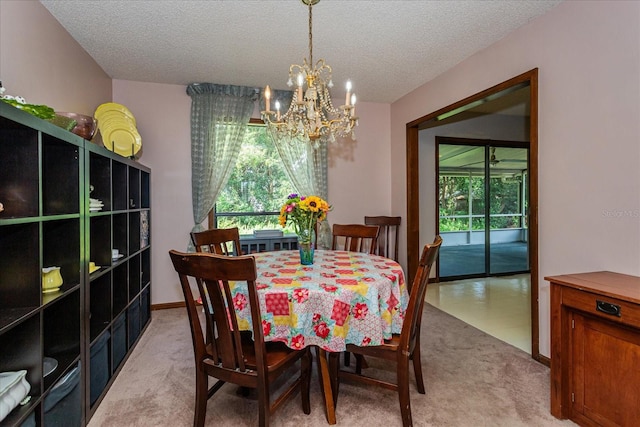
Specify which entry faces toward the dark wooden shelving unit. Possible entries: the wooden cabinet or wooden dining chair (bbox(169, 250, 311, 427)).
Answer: the wooden cabinet

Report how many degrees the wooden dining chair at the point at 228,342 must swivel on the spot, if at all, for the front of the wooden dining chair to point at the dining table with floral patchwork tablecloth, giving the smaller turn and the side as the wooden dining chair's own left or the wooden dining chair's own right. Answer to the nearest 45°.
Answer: approximately 45° to the wooden dining chair's own right

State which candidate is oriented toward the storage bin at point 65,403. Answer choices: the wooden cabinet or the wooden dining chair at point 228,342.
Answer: the wooden cabinet

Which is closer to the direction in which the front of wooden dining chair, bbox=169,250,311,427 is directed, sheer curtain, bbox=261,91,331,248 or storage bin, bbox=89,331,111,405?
the sheer curtain

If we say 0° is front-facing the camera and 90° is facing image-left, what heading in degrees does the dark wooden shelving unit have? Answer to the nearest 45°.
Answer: approximately 315°

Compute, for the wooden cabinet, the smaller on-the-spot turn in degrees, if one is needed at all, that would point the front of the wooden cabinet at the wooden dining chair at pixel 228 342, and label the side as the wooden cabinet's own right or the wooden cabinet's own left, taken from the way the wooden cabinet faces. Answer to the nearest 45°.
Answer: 0° — it already faces it

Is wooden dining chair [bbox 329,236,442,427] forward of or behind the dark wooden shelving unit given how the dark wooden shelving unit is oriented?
forward

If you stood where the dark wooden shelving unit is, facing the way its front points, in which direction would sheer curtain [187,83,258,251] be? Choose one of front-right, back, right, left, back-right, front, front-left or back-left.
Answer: left

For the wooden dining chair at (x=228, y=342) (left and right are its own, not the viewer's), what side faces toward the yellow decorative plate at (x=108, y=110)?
left

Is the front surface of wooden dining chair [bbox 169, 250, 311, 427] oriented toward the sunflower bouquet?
yes

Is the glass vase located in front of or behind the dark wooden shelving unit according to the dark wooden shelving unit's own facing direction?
in front

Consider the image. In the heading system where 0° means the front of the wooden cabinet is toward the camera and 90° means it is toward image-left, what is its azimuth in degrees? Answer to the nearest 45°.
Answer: approximately 45°

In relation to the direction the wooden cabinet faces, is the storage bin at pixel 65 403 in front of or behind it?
in front

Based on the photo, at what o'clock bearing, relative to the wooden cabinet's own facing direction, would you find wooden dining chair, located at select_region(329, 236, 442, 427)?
The wooden dining chair is roughly at 12 o'clock from the wooden cabinet.

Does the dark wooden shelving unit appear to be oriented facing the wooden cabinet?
yes

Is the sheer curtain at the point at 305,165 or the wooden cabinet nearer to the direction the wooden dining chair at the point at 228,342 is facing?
the sheer curtain

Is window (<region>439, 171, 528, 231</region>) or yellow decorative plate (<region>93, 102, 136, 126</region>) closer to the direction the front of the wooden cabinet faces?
the yellow decorative plate

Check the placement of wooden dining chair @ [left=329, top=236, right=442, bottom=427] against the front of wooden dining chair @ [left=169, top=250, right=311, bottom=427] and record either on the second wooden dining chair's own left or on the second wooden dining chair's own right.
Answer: on the second wooden dining chair's own right

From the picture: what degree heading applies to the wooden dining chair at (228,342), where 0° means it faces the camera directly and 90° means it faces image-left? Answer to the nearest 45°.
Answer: approximately 225°
